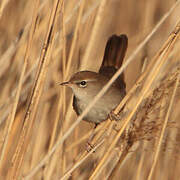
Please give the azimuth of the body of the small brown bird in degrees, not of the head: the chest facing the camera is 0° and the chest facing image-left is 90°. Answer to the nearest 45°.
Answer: approximately 45°
